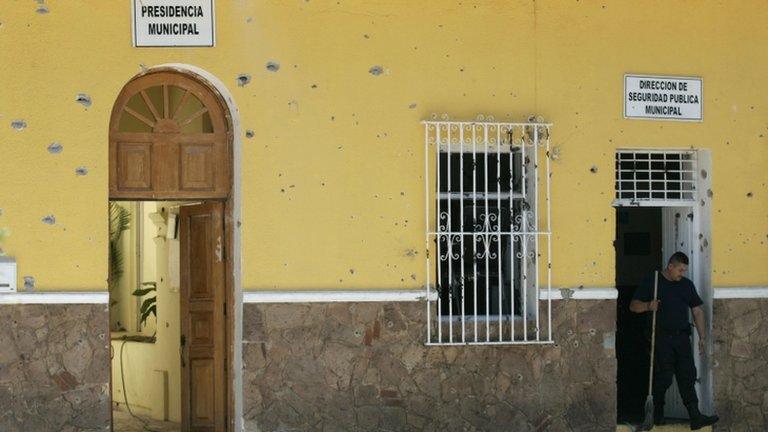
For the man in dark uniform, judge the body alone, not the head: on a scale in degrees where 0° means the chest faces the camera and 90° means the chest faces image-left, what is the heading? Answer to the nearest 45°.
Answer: approximately 315°

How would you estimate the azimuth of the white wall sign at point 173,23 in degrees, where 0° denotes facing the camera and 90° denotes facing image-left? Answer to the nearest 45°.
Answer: approximately 0°

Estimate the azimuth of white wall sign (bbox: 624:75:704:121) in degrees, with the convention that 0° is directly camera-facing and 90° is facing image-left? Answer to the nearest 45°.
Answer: approximately 0°

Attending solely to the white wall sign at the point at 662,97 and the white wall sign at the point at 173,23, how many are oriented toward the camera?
2

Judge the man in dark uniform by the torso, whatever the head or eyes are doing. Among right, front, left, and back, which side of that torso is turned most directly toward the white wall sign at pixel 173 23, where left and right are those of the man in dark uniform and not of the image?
right

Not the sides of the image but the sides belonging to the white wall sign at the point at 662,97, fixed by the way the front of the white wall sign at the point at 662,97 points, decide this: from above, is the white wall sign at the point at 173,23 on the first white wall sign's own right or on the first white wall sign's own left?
on the first white wall sign's own right

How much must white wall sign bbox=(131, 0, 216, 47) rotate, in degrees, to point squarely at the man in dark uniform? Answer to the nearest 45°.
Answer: approximately 90° to its left

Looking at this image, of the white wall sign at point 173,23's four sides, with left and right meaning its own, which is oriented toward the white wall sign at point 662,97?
left
